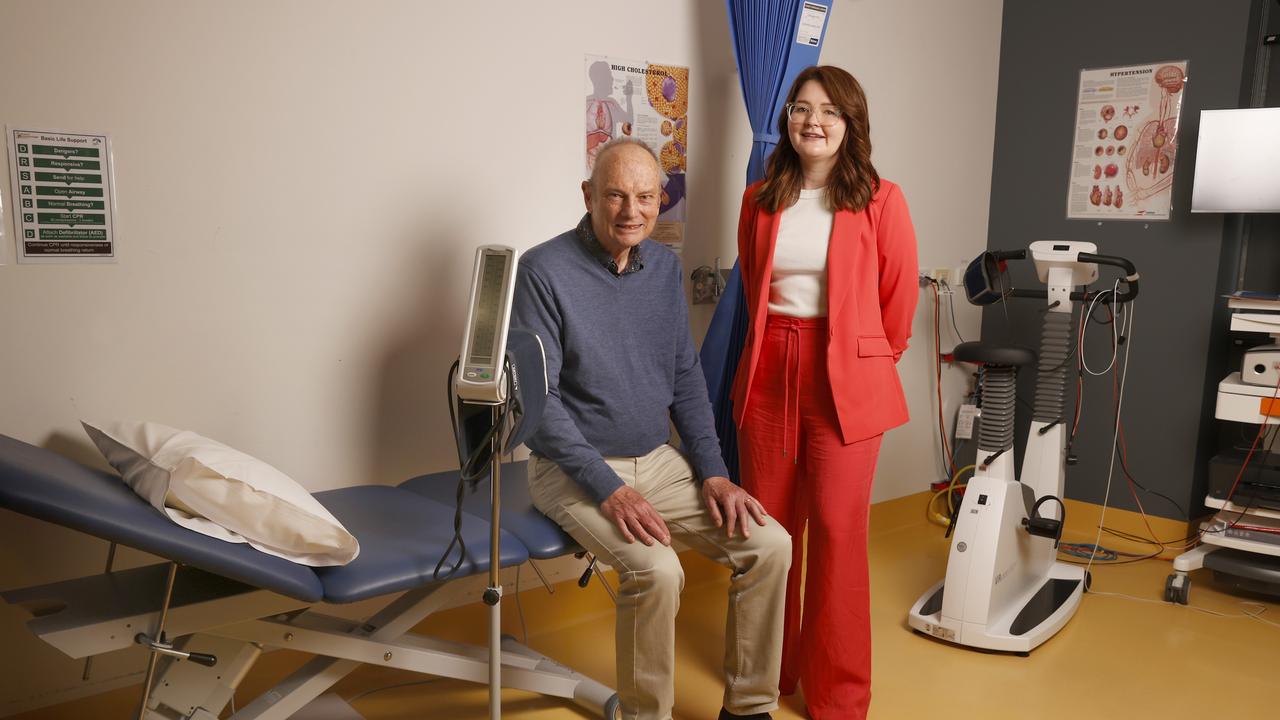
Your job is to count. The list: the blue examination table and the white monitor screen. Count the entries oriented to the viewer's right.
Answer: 1

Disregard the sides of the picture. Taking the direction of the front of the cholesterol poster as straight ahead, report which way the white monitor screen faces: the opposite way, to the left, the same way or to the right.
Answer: to the right

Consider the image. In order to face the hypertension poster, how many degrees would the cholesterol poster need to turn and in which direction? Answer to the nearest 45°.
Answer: approximately 90° to its left

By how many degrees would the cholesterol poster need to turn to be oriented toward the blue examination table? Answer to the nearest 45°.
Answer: approximately 90° to its right

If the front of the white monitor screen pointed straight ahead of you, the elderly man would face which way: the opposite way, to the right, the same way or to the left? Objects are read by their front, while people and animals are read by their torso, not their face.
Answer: to the left

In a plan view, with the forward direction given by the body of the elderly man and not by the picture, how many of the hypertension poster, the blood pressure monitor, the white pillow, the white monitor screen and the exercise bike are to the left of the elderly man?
3

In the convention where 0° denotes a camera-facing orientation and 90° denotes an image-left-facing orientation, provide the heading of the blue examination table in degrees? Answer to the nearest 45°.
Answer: approximately 270°

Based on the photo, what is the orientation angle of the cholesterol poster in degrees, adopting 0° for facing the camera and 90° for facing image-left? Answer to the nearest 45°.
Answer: approximately 315°

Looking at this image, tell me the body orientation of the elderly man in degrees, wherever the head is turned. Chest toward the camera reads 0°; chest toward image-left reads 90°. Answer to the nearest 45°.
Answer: approximately 315°

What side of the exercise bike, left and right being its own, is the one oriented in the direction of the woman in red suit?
back

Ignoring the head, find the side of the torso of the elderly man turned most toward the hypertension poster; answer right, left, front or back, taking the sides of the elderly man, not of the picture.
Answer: left

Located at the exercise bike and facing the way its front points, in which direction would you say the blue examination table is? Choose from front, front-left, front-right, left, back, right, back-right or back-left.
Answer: back
